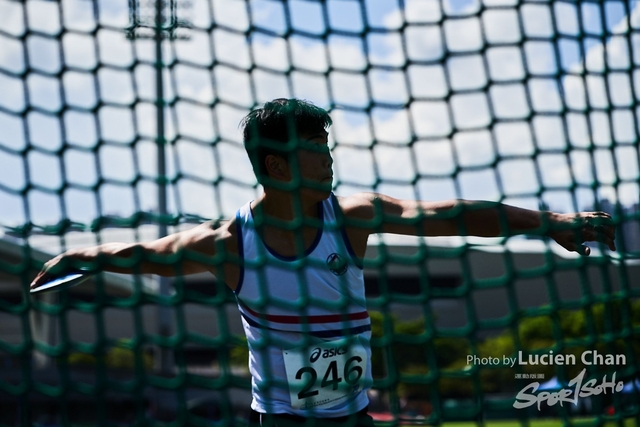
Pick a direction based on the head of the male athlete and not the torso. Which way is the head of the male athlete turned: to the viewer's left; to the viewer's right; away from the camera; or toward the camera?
to the viewer's right

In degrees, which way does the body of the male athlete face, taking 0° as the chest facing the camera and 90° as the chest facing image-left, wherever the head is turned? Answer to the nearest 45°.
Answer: approximately 315°
